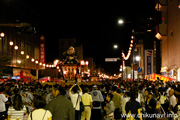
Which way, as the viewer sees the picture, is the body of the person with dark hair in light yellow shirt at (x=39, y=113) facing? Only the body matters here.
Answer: away from the camera

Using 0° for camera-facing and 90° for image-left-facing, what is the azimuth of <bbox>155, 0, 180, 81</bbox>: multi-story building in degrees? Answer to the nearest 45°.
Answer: approximately 90°

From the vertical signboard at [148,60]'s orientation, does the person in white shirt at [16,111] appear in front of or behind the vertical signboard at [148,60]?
in front

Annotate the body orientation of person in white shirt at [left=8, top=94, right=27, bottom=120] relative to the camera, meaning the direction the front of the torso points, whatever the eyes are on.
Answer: away from the camera

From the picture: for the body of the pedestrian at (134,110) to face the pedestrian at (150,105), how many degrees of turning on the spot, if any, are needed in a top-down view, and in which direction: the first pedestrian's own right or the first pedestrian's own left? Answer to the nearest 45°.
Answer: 0° — they already face them

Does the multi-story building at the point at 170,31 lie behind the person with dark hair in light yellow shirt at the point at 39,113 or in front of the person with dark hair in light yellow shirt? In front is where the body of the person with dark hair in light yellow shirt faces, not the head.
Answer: in front

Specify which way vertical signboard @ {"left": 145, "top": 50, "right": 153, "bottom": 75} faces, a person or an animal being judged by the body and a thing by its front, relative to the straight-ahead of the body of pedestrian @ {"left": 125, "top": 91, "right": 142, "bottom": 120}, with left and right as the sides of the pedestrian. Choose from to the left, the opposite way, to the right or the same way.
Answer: the opposite way

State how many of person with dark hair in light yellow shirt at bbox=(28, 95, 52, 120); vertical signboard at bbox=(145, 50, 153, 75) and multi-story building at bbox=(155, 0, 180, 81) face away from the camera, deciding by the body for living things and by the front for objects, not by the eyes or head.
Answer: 1

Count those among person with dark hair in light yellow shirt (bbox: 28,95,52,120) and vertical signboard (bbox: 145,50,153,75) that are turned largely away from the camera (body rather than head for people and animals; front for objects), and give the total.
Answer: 1

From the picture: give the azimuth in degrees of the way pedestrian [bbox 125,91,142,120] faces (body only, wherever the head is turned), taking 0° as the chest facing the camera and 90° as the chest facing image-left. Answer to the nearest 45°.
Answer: approximately 180°
